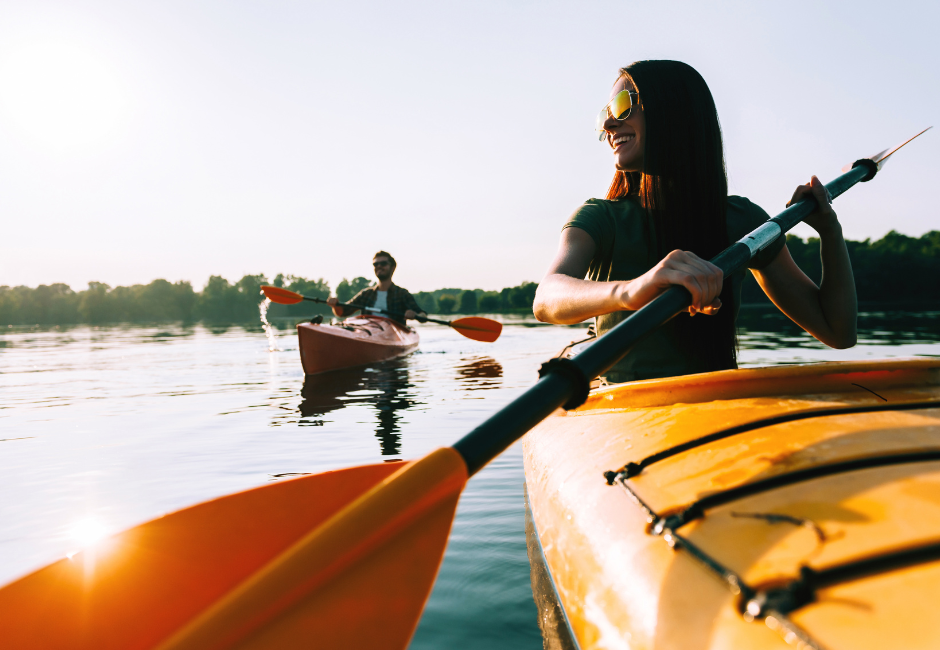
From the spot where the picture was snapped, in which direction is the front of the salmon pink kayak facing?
facing the viewer and to the left of the viewer

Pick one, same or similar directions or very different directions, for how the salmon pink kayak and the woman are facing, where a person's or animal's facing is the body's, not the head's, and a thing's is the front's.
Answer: same or similar directions

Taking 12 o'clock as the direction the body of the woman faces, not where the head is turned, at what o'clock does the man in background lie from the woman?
The man in background is roughly at 5 o'clock from the woman.

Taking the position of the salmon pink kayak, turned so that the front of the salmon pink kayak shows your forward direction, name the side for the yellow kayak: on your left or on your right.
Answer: on your left

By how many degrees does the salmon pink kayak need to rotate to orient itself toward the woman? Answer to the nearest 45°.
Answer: approximately 45° to its left

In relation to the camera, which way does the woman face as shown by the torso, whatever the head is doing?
toward the camera

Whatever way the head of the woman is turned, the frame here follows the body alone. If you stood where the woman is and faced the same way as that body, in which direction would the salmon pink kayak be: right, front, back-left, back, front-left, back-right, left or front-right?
back-right

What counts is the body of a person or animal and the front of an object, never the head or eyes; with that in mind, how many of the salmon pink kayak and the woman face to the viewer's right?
0
